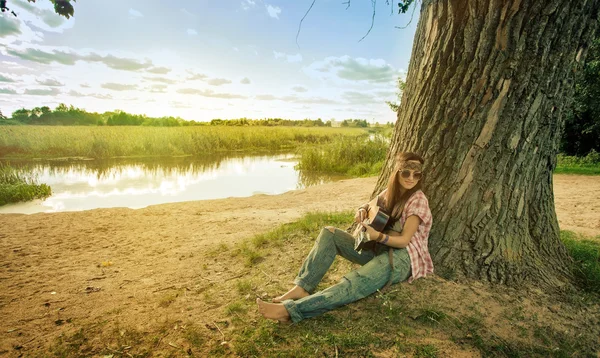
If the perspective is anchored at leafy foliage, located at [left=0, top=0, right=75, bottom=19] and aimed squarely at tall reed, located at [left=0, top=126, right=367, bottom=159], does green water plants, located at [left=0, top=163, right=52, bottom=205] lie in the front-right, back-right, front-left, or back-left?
front-left

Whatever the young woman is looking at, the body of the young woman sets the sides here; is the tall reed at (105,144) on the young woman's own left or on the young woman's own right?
on the young woman's own right

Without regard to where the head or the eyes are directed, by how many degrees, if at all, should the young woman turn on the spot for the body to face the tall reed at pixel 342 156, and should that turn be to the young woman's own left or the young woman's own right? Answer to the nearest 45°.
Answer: approximately 135° to the young woman's own right

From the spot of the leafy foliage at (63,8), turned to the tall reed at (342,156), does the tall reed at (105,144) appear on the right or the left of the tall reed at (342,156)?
left

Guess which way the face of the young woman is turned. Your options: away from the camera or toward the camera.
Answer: toward the camera

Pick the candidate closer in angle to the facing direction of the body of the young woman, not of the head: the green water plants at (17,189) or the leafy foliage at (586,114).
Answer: the green water plants

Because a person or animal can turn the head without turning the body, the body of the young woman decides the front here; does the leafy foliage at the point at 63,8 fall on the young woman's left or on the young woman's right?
on the young woman's right

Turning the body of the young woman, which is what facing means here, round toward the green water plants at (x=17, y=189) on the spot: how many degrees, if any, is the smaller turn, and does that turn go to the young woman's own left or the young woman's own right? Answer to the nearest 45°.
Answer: approximately 90° to the young woman's own right

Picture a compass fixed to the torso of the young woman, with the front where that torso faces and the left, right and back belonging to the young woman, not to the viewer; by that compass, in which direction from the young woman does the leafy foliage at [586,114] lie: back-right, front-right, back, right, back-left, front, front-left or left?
back

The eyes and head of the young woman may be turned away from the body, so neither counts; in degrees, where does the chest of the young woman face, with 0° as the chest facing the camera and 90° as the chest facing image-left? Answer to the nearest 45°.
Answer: approximately 45°
